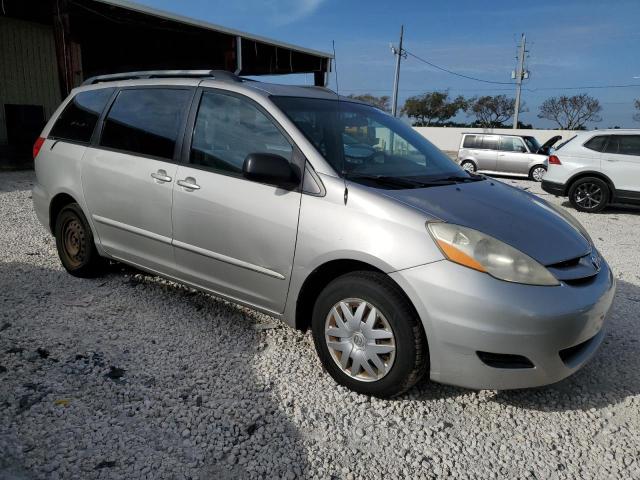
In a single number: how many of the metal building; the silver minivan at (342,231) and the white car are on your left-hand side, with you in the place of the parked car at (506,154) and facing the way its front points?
0

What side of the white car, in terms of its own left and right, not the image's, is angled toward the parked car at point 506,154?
left

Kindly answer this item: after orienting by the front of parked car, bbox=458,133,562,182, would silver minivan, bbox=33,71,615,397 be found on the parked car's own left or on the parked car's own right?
on the parked car's own right

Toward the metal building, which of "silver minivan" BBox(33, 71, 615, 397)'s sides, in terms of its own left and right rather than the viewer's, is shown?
back

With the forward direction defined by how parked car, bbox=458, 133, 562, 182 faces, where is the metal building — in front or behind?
behind

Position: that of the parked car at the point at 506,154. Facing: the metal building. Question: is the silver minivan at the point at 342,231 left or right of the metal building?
left

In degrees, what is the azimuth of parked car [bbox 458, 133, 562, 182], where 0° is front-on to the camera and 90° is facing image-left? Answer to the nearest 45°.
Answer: approximately 270°

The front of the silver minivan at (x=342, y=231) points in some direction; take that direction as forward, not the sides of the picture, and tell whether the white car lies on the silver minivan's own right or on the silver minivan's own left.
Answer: on the silver minivan's own left

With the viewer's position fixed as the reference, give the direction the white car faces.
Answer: facing to the right of the viewer

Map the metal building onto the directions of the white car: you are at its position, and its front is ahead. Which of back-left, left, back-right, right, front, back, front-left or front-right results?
back
